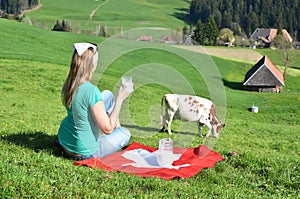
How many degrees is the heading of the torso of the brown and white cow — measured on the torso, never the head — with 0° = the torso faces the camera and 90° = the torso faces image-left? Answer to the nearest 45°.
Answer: approximately 270°

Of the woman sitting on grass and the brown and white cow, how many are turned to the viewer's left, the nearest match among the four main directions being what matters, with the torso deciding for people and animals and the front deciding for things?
0

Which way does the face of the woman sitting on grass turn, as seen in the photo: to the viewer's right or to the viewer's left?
to the viewer's right

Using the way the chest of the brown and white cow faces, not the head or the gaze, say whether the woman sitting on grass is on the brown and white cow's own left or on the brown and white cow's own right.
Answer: on the brown and white cow's own right

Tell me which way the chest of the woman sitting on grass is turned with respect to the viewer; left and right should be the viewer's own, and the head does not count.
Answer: facing away from the viewer and to the right of the viewer

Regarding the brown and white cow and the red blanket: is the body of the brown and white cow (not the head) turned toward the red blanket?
no

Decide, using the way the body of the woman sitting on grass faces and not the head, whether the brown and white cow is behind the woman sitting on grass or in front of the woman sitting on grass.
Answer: in front
